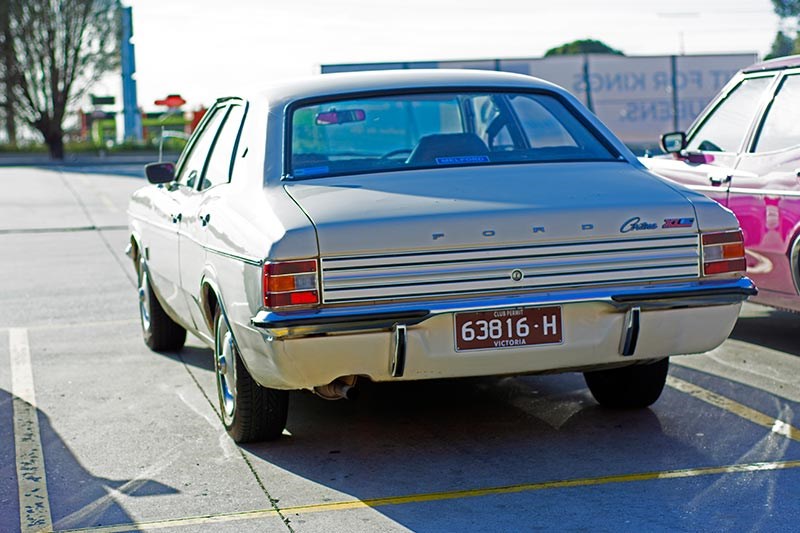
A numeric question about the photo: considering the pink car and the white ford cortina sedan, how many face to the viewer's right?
0

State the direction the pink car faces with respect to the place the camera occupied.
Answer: facing away from the viewer and to the left of the viewer

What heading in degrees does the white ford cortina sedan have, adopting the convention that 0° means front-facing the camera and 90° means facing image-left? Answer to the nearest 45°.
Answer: approximately 135°

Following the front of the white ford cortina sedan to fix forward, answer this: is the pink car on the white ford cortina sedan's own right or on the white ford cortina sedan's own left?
on the white ford cortina sedan's own right

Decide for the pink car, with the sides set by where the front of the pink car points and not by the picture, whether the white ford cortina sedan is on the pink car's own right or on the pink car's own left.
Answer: on the pink car's own left
